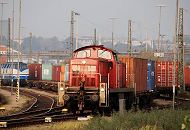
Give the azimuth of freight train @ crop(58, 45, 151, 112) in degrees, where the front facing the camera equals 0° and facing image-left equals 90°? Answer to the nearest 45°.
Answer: approximately 45°

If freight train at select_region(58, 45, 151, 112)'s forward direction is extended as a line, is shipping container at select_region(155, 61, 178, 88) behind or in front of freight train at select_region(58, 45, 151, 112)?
behind
